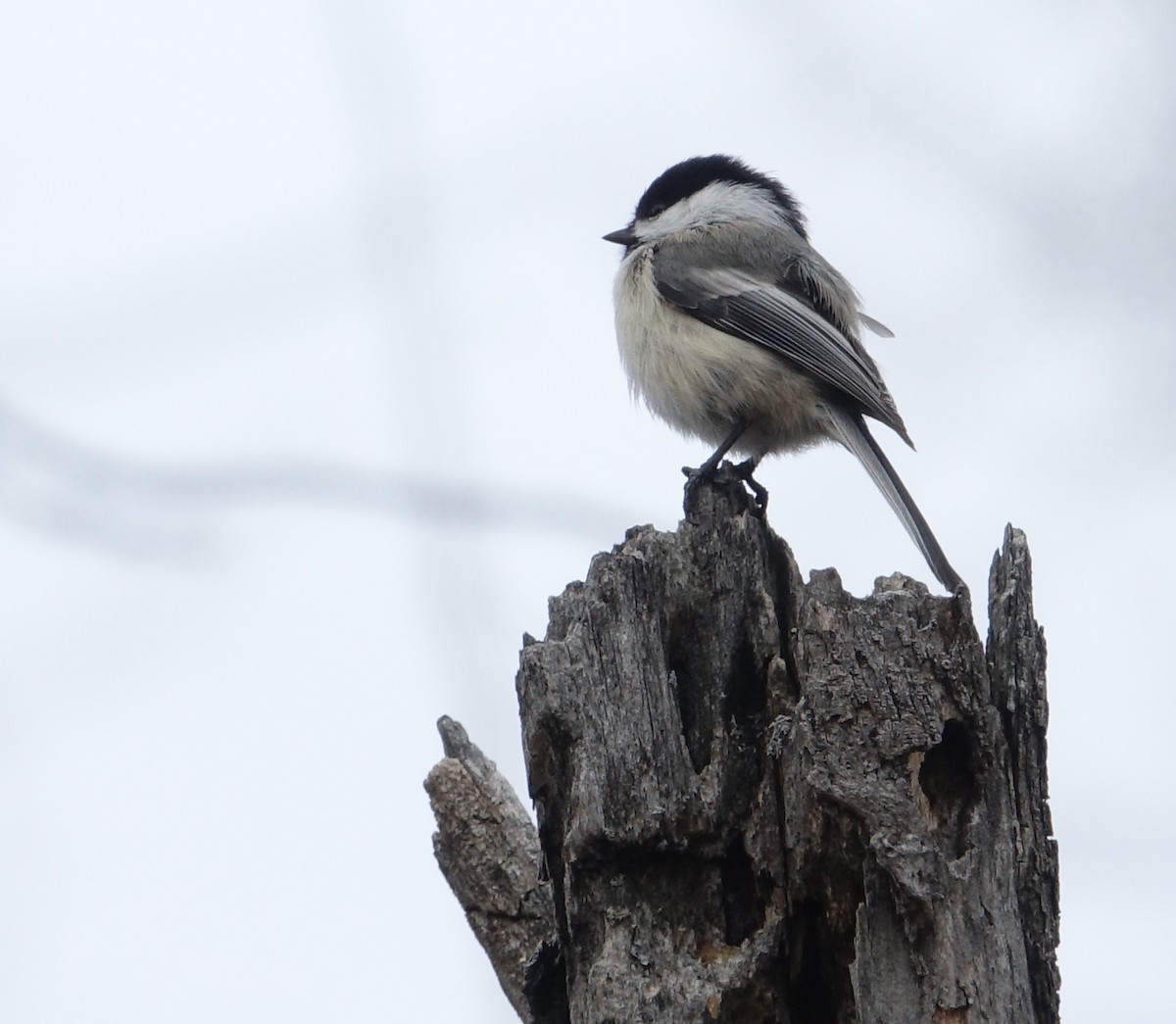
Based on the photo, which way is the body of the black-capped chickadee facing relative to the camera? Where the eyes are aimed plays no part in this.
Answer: to the viewer's left
